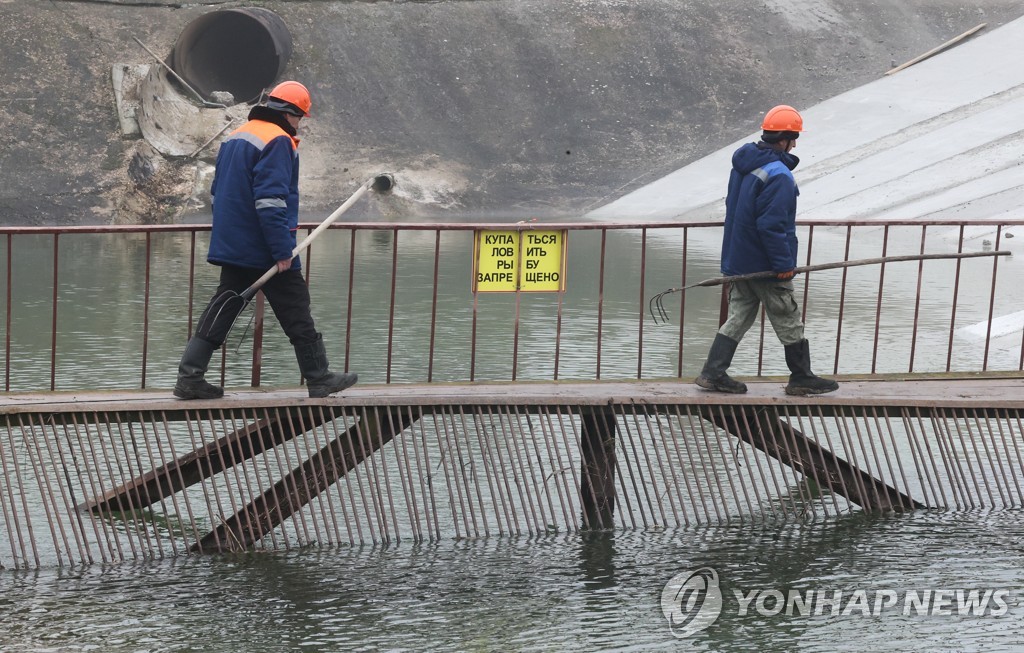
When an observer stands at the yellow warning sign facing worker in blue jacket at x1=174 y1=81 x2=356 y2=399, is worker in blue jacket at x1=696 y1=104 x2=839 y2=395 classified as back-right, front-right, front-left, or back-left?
back-left

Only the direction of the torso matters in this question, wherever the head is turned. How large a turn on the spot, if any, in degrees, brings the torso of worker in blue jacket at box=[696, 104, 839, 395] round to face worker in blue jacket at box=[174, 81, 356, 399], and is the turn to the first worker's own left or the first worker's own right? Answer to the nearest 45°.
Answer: approximately 135° to the first worker's own right

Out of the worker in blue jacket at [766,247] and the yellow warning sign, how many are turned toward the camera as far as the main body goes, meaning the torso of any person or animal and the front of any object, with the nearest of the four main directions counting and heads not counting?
1

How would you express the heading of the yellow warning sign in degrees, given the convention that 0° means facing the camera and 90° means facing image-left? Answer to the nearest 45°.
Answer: approximately 0°

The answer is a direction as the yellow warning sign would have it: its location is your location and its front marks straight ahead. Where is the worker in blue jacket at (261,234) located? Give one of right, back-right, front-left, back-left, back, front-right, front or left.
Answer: front-right

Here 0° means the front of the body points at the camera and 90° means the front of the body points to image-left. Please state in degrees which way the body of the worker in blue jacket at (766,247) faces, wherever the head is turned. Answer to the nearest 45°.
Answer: approximately 270°

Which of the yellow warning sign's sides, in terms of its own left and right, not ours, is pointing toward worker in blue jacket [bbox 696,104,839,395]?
left

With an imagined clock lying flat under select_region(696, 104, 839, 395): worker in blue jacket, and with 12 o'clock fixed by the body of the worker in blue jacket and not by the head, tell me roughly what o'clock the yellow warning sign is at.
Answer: The yellow warning sign is roughly at 6 o'clock from the worker in blue jacket.

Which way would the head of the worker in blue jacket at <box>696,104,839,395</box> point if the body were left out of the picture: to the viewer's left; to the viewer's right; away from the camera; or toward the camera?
to the viewer's right

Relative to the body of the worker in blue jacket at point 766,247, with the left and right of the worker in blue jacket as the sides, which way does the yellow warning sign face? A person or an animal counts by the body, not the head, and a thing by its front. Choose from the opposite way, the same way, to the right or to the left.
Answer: to the right
